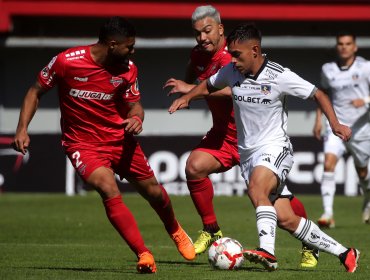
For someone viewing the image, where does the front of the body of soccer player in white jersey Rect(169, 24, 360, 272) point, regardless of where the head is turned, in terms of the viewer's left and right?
facing the viewer and to the left of the viewer

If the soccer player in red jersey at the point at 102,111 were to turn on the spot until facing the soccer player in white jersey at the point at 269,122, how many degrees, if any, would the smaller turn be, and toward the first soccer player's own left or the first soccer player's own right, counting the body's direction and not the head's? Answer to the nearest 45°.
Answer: approximately 45° to the first soccer player's own left

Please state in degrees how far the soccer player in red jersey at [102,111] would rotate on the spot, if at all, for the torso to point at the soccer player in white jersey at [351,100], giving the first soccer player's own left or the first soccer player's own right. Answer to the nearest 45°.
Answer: approximately 90° to the first soccer player's own left

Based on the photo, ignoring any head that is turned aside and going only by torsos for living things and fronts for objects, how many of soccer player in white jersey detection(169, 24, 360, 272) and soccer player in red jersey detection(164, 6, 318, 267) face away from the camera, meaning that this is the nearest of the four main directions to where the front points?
0

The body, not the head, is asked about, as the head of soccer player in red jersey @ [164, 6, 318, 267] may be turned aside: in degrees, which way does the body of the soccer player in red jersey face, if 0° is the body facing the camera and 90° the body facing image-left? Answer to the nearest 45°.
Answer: approximately 45°

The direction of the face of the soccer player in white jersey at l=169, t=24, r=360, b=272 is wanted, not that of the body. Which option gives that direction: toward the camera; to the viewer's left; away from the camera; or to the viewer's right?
to the viewer's left

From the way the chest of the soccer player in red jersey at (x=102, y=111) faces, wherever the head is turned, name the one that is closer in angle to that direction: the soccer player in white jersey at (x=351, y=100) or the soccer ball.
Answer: the soccer ball

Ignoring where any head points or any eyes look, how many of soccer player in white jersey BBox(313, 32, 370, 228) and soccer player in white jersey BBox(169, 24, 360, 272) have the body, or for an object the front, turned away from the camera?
0

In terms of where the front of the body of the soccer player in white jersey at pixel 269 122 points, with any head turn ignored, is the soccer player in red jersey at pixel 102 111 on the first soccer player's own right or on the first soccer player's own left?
on the first soccer player's own right

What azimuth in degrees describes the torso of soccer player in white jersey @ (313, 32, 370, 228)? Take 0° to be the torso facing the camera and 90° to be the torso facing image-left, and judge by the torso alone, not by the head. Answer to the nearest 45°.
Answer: approximately 0°

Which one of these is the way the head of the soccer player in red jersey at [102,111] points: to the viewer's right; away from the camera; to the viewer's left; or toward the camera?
to the viewer's right

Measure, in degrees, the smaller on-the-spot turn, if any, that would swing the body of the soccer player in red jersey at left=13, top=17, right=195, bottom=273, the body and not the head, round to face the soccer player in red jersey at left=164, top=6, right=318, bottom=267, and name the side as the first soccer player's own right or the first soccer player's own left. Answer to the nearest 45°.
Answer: approximately 90° to the first soccer player's own left

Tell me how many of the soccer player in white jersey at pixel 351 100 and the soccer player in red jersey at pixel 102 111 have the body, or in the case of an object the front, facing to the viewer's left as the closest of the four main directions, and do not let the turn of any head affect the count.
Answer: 0

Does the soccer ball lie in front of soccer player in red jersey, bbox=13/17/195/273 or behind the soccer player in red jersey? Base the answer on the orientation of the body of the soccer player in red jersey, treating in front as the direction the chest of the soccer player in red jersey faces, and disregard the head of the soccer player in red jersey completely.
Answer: in front
